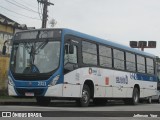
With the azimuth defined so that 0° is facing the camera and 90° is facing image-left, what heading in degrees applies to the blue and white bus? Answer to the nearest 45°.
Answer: approximately 45°

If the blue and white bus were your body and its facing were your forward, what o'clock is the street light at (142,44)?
The street light is roughly at 5 o'clock from the blue and white bus.

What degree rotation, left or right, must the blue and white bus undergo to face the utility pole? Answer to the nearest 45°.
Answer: approximately 135° to its right
